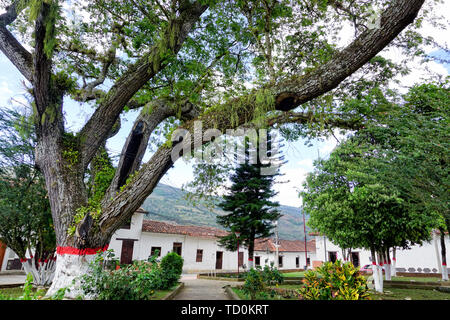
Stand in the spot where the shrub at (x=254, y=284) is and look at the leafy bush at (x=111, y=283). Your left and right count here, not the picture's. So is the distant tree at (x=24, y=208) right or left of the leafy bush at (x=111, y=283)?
right

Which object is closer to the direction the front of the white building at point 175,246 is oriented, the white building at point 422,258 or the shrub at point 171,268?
the shrub

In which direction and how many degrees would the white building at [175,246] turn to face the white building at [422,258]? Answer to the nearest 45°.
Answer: approximately 90° to its left

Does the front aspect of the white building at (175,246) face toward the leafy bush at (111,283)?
yes

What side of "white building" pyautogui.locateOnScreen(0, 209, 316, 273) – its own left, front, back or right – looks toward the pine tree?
front

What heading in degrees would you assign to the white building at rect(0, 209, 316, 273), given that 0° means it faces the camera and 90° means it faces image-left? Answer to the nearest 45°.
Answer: approximately 0°

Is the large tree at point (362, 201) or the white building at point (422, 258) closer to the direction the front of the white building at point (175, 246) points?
the large tree

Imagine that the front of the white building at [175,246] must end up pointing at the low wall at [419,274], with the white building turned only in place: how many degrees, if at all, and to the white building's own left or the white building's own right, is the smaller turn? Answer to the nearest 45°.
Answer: approximately 90° to the white building's own left

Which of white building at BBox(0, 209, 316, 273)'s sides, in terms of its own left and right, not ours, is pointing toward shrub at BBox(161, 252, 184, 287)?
front
